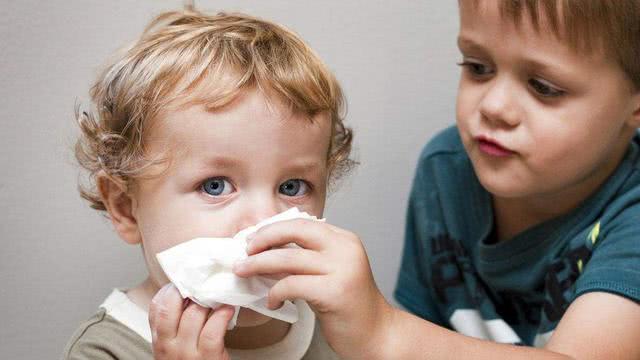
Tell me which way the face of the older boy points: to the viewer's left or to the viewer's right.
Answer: to the viewer's left

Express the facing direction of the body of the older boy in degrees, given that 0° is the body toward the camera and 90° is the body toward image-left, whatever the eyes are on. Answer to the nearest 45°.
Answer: approximately 45°
